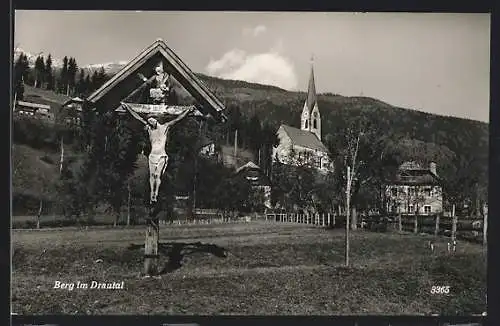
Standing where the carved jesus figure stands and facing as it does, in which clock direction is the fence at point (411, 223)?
The fence is roughly at 7 o'clock from the carved jesus figure.

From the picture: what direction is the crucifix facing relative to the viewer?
toward the camera

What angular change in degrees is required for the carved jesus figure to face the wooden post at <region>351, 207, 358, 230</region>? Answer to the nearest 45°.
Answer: approximately 90° to its left

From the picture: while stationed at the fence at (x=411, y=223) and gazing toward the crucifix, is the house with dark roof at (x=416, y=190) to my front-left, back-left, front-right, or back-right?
back-right

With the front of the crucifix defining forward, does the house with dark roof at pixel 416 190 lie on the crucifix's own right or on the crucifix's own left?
on the crucifix's own left

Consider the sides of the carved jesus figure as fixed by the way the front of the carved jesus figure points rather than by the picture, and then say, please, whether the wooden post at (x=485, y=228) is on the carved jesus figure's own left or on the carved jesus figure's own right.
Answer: on the carved jesus figure's own left

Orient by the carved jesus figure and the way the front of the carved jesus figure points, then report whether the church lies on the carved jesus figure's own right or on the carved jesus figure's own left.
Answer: on the carved jesus figure's own left

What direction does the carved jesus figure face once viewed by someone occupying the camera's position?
facing the viewer

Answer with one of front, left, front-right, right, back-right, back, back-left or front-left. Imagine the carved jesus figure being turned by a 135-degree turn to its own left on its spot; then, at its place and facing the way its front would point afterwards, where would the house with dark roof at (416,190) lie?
front-right

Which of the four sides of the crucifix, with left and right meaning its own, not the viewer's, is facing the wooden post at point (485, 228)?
left

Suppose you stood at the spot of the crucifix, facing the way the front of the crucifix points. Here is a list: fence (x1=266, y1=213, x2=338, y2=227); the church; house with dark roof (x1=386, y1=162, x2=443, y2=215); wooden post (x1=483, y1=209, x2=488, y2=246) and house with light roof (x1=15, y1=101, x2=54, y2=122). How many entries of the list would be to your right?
1

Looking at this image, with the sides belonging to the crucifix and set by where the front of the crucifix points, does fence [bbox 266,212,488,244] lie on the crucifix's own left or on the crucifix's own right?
on the crucifix's own left

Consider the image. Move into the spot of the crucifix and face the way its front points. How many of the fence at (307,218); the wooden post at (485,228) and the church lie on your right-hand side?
0
